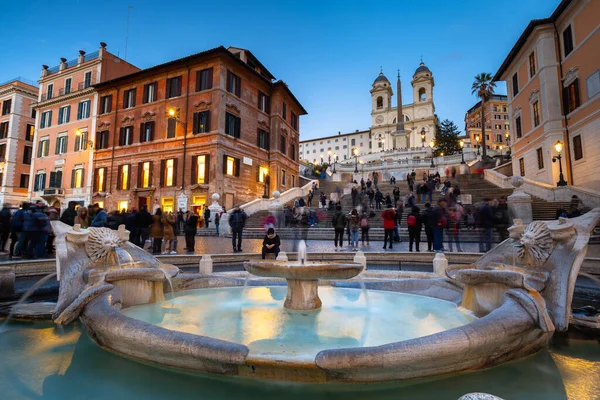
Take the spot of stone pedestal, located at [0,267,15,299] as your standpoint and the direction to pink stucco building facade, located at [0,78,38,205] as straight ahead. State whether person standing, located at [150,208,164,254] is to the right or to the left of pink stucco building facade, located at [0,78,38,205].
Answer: right

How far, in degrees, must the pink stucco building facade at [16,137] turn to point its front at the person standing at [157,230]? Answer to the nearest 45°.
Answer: approximately 45° to its right

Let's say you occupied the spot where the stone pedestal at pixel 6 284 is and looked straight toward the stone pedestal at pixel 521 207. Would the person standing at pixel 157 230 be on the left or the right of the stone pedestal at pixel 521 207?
left

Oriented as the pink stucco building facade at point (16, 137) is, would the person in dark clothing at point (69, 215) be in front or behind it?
in front

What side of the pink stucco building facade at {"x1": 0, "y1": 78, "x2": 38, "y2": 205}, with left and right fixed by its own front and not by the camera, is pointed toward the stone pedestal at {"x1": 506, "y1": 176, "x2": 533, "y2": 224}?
front

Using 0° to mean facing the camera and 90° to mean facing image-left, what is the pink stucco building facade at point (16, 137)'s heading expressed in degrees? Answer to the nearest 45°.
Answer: approximately 315°

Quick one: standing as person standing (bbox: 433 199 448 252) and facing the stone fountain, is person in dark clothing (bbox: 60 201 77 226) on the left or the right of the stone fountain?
right

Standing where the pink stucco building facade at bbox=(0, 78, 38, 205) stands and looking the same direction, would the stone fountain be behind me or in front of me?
in front

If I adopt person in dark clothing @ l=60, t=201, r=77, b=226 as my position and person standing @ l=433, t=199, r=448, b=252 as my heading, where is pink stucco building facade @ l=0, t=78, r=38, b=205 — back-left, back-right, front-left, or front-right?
back-left
